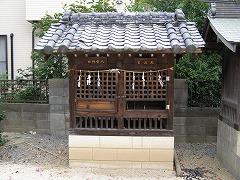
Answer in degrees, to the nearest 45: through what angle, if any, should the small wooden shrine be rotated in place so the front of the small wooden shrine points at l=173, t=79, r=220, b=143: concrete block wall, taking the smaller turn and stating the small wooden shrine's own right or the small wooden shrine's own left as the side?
approximately 135° to the small wooden shrine's own left

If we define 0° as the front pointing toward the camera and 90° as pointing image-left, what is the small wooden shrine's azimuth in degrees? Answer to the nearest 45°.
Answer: approximately 0°

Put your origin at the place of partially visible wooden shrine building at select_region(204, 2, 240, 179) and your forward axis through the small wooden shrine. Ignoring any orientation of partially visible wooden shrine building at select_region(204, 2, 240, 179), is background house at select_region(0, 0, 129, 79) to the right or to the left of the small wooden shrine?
right

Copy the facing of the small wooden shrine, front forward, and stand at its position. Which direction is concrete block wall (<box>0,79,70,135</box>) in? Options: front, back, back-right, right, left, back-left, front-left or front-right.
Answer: back-right

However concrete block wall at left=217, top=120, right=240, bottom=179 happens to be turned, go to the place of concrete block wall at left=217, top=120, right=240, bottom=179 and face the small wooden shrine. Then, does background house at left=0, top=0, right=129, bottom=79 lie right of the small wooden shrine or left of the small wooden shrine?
right

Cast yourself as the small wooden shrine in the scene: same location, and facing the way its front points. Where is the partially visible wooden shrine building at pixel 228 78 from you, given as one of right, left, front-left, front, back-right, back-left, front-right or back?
left

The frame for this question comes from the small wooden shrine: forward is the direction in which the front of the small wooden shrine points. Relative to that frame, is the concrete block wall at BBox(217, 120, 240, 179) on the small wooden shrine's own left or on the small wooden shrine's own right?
on the small wooden shrine's own left

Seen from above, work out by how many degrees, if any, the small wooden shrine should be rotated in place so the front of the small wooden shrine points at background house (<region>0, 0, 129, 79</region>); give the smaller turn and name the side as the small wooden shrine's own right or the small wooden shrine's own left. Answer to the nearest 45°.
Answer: approximately 135° to the small wooden shrine's own right
